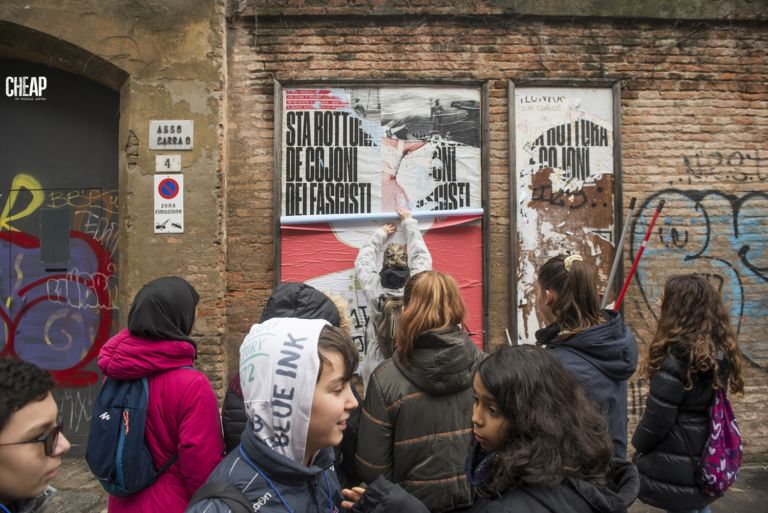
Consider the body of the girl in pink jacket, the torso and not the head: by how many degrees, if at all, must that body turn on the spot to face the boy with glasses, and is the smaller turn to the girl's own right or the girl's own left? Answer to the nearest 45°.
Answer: approximately 180°

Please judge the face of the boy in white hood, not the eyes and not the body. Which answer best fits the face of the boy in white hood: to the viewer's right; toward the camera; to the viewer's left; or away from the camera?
to the viewer's right

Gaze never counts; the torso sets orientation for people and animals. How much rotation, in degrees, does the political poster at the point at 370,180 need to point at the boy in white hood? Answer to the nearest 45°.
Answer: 0° — it already faces them

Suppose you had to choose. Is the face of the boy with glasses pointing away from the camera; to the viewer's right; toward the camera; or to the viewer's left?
to the viewer's right

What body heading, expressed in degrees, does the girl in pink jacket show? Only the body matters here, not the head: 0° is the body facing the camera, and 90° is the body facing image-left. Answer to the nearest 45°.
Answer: approximately 225°

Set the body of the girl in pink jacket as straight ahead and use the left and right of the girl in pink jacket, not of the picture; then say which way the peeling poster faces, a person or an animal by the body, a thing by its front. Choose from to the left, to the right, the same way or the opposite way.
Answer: the opposite way

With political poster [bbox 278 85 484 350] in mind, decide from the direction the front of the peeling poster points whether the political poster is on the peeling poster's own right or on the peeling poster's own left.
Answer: on the peeling poster's own right

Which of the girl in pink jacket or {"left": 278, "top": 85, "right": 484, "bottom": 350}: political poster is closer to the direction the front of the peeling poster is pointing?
the girl in pink jacket
